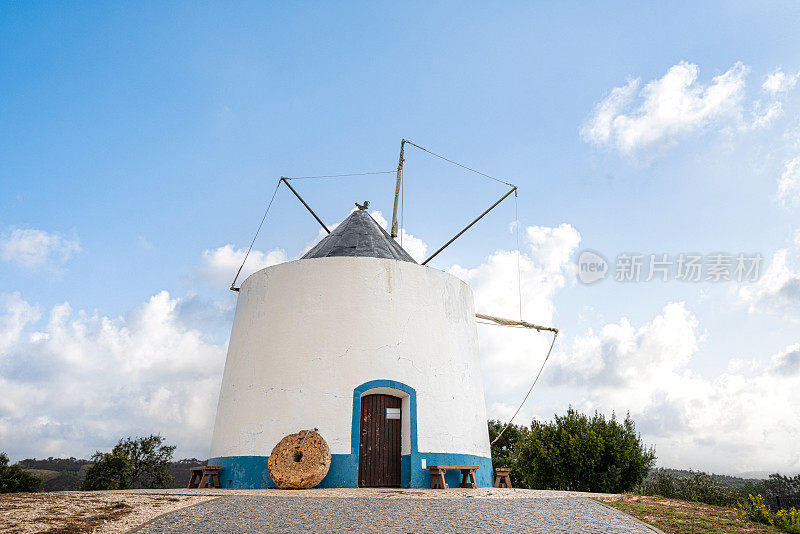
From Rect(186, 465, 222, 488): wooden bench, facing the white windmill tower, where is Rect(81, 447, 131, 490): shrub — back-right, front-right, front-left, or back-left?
back-left

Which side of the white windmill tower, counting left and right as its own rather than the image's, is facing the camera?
front

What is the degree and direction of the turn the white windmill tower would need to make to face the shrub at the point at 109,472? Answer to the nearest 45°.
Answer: approximately 135° to its right

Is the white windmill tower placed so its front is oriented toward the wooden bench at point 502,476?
no

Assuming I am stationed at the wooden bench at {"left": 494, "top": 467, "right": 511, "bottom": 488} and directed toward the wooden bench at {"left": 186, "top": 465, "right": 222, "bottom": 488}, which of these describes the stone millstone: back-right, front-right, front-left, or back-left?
front-left

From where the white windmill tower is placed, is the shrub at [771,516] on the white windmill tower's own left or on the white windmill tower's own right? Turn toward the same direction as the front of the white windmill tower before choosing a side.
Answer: on the white windmill tower's own left

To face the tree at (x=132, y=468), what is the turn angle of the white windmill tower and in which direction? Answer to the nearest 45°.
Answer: approximately 135° to its right

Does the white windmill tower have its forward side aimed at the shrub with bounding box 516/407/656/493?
no

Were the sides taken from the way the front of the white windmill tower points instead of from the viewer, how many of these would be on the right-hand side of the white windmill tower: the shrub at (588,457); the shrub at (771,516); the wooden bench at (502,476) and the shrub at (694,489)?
0

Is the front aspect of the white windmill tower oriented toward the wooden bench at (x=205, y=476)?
no

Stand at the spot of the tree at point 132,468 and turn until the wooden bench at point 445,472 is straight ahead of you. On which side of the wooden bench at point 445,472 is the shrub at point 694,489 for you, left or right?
left

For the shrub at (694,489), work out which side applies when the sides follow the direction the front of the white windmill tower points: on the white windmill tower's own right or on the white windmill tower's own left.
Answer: on the white windmill tower's own left

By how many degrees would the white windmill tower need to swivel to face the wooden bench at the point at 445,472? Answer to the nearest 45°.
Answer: approximately 90° to its left
